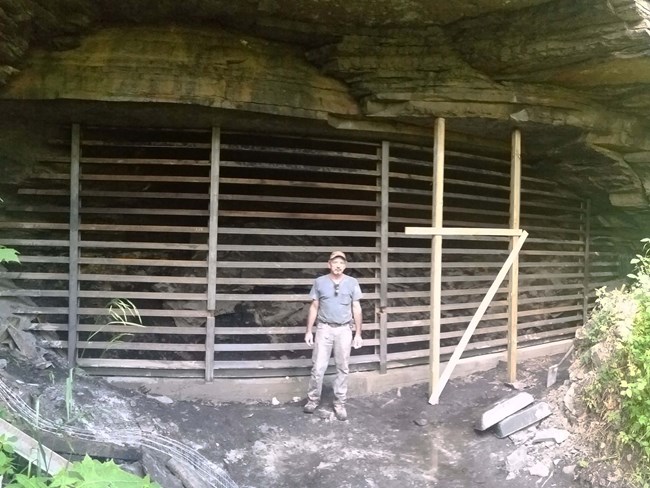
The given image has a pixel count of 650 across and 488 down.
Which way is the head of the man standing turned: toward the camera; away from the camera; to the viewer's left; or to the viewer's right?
toward the camera

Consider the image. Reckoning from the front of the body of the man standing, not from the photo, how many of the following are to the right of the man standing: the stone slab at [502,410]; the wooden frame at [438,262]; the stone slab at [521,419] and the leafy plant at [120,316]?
1

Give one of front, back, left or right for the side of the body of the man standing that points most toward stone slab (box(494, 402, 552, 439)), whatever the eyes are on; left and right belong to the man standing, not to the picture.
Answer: left

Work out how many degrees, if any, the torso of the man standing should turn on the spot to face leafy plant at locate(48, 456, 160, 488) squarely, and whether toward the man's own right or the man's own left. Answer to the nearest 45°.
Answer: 0° — they already face it

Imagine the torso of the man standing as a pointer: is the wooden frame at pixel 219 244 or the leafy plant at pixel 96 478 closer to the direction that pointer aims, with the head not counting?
the leafy plant

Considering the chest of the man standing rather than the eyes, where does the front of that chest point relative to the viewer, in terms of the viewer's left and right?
facing the viewer

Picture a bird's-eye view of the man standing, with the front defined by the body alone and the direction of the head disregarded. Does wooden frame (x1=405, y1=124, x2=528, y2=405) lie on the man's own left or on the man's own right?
on the man's own left

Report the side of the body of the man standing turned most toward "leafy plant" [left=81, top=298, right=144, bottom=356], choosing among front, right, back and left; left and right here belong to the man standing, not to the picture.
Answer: right

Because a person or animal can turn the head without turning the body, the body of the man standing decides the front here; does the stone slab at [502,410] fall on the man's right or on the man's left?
on the man's left
